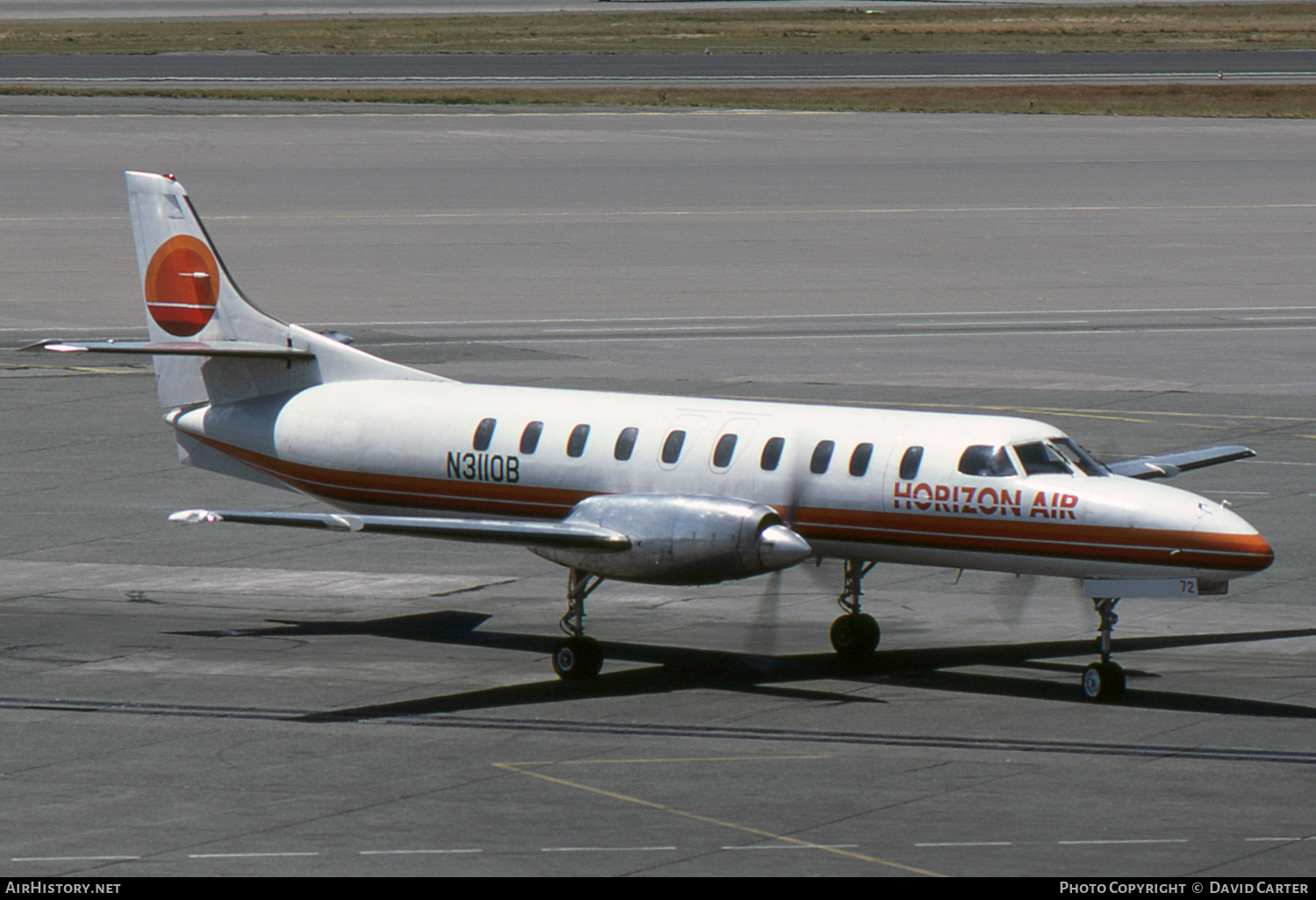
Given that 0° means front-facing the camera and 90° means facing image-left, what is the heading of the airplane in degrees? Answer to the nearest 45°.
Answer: approximately 315°
